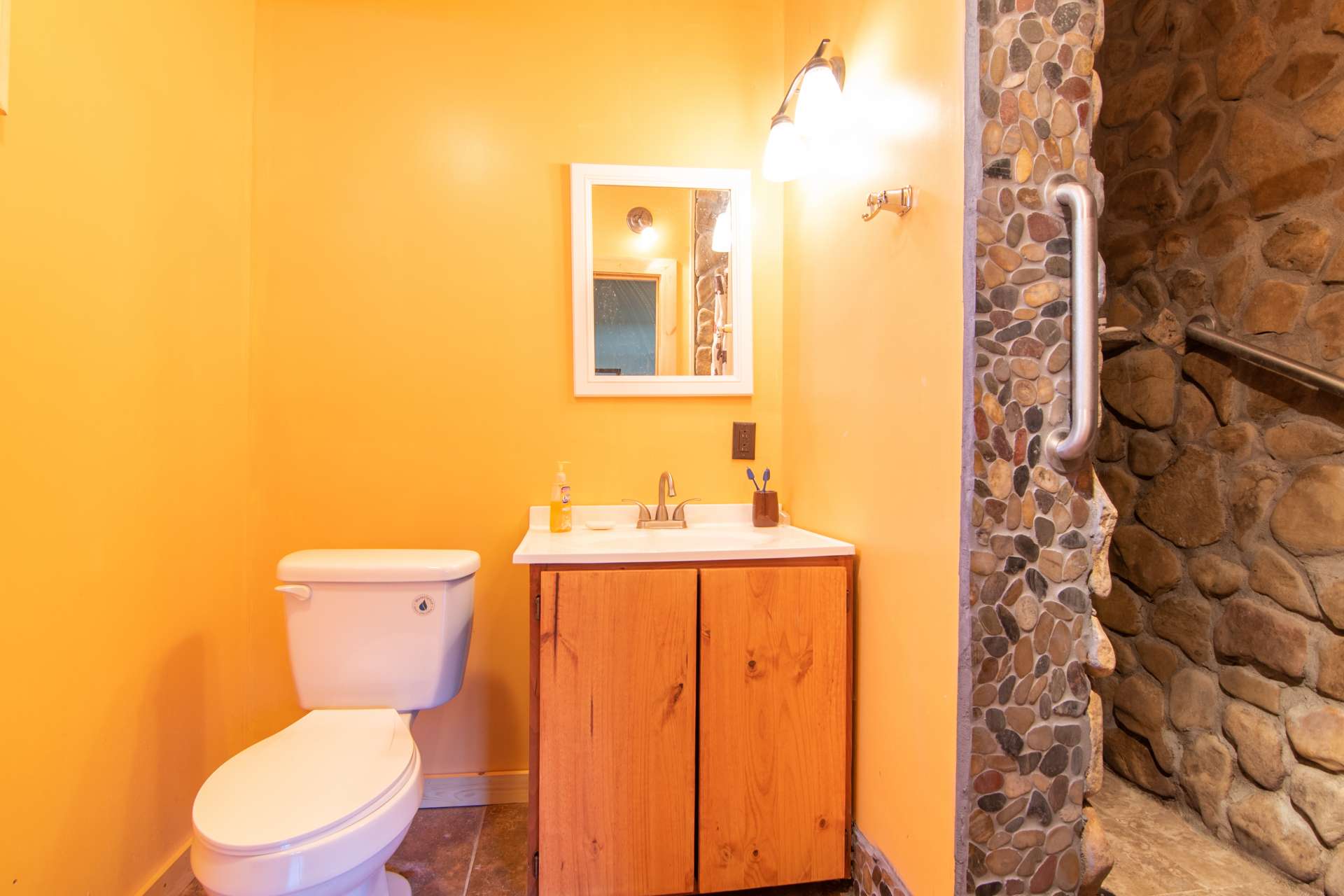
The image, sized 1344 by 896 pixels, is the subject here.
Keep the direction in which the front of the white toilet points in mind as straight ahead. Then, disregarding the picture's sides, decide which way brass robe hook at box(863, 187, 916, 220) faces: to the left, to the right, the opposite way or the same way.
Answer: to the right

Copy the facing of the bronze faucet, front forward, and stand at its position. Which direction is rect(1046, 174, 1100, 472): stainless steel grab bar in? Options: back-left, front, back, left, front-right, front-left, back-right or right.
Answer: front-left

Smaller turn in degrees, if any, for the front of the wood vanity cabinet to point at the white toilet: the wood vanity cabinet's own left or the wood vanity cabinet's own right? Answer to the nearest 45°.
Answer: approximately 90° to the wood vanity cabinet's own right

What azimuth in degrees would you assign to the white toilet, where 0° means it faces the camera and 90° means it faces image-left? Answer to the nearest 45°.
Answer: approximately 45°

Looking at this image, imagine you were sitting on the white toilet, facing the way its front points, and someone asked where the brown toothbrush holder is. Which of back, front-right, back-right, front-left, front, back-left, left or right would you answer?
back-left

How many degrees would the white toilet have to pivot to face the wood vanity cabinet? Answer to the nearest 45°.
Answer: approximately 90° to its left

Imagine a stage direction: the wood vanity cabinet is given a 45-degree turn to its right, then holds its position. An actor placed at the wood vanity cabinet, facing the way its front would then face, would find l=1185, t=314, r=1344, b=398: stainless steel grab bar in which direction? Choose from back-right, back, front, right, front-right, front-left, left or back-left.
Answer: back-left

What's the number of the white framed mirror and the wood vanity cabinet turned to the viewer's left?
0

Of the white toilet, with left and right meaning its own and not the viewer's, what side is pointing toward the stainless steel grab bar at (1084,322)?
left
